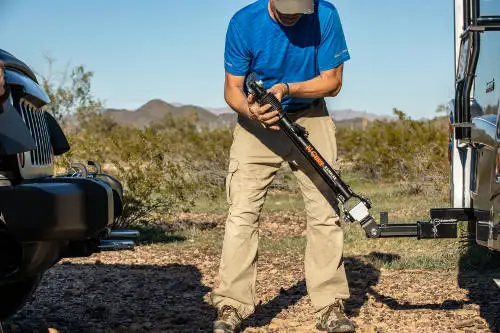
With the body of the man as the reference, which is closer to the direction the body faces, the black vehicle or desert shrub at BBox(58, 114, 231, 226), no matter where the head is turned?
the black vehicle

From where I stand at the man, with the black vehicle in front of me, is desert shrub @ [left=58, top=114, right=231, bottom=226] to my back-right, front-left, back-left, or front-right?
front-right

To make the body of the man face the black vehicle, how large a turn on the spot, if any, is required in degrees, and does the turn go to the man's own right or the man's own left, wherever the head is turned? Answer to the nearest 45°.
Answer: approximately 45° to the man's own right

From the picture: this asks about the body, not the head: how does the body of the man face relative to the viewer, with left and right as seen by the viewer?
facing the viewer

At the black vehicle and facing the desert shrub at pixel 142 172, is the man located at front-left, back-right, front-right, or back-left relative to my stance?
front-right

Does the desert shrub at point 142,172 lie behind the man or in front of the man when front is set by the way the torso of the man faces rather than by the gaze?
behind

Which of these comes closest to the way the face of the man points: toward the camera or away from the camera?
toward the camera

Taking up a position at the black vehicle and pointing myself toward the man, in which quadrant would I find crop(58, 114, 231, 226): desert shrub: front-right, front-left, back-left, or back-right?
front-left
